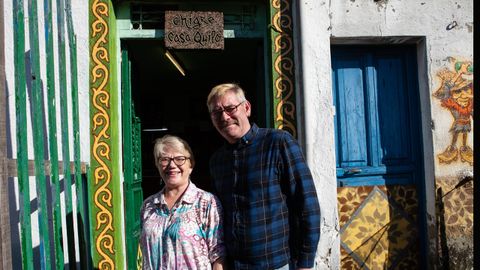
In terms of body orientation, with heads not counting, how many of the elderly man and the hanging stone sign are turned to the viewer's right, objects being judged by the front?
0

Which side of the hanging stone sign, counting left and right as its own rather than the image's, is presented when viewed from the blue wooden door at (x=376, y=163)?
left

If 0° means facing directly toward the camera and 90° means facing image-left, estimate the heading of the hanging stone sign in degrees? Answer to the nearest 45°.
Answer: approximately 0°

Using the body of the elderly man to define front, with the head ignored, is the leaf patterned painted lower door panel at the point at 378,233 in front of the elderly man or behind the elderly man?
behind

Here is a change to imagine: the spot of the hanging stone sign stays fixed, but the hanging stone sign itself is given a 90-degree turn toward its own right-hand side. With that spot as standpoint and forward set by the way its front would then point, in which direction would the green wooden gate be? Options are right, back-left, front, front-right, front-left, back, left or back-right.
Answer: front-left

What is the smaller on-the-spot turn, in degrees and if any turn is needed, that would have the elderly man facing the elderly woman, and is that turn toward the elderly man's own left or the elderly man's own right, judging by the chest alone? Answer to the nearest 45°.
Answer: approximately 45° to the elderly man's own right
